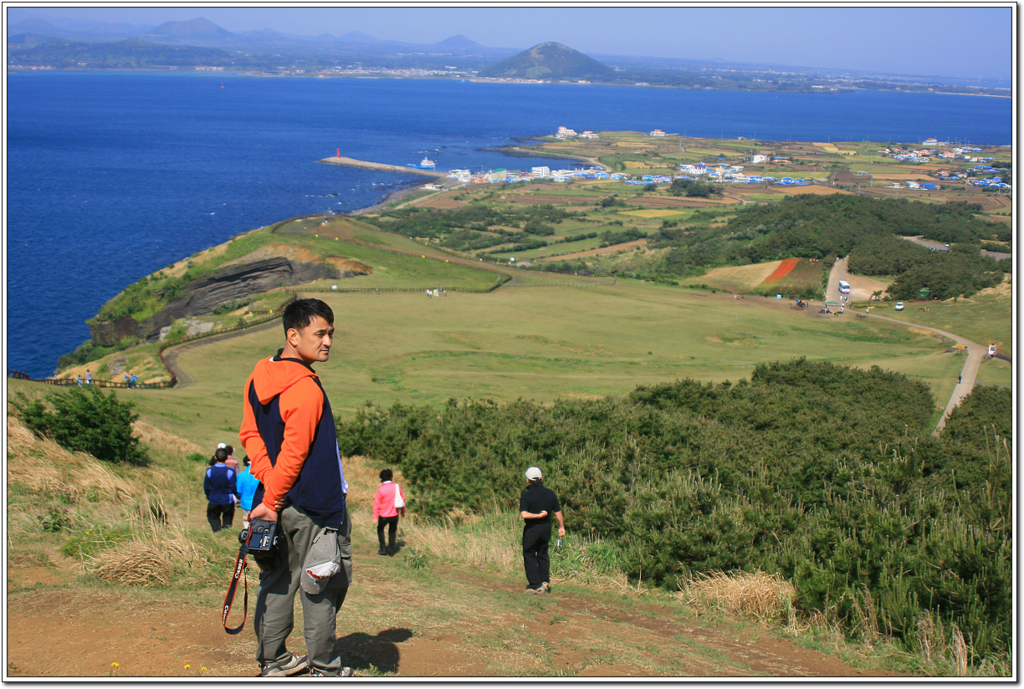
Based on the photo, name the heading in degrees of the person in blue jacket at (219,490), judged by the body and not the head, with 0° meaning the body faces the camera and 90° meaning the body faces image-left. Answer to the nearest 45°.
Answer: approximately 180°

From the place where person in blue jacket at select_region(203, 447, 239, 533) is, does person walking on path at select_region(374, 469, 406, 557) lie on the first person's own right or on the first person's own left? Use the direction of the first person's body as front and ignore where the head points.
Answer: on the first person's own right

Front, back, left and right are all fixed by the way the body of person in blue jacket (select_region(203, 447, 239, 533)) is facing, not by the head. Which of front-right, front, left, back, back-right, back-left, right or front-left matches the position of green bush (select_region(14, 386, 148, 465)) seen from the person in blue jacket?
front-left

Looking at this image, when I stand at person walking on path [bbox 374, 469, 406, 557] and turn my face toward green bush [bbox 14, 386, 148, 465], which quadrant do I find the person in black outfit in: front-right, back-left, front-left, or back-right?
back-left

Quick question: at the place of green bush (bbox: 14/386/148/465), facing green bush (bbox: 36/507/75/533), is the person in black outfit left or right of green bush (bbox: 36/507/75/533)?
left

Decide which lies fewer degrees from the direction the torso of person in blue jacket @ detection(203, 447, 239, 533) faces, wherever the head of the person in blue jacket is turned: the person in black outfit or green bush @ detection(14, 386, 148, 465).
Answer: the green bush

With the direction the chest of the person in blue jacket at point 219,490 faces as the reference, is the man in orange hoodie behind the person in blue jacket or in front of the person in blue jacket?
behind

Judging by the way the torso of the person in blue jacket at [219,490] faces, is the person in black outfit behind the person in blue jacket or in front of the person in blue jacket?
behind

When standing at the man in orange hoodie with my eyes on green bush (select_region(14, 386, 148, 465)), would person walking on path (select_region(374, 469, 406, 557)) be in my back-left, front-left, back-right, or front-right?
front-right

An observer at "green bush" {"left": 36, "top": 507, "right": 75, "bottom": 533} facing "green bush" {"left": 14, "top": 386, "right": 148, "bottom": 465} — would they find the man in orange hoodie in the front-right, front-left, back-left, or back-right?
back-right

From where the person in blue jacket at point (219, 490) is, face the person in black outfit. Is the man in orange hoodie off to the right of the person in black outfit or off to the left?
right
